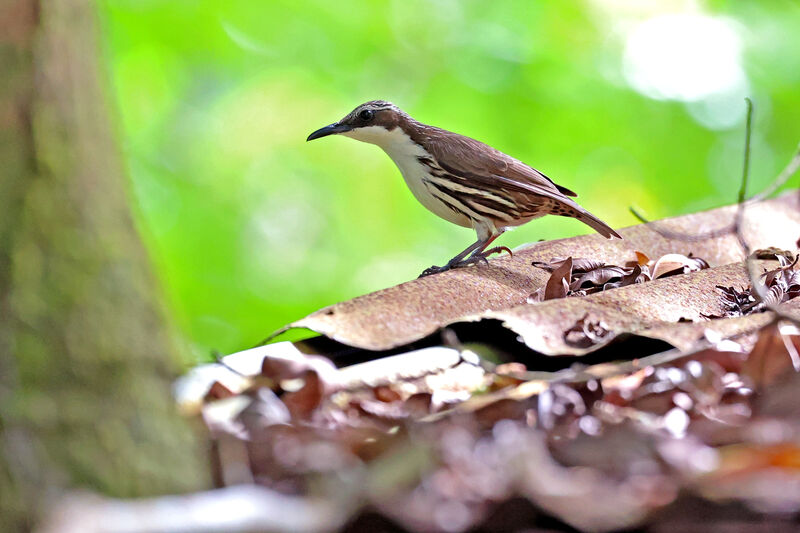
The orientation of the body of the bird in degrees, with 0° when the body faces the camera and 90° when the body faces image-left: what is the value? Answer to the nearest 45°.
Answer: approximately 90°

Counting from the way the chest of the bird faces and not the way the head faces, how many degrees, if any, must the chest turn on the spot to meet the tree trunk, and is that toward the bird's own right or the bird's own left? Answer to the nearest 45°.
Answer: approximately 90° to the bird's own left
